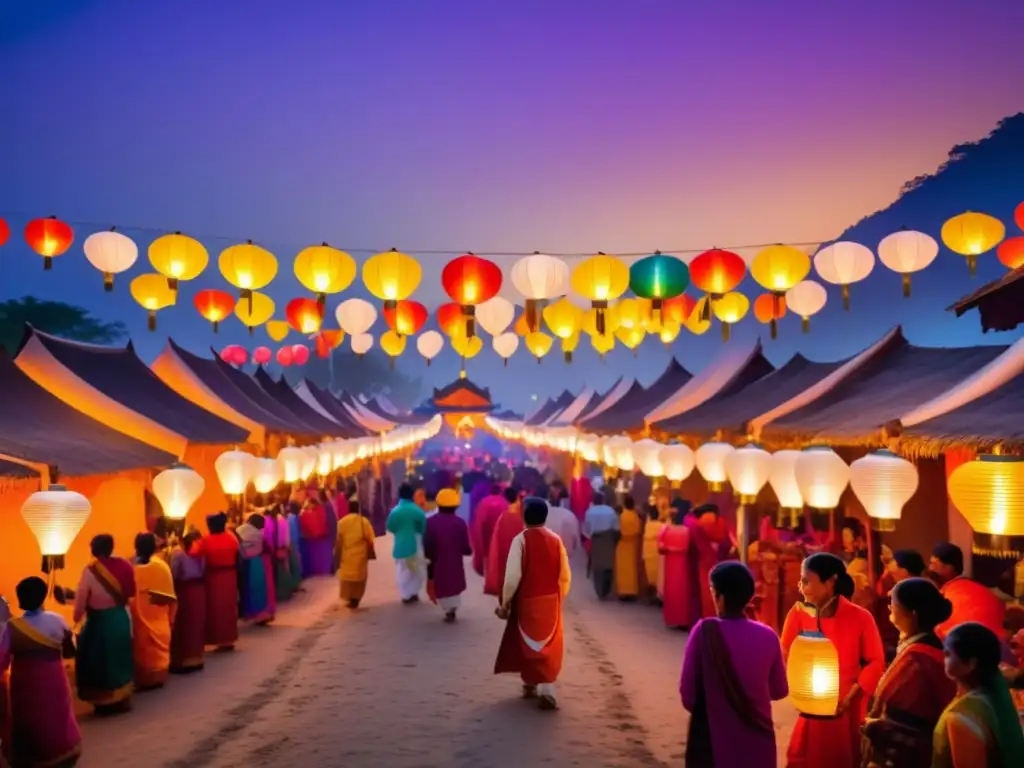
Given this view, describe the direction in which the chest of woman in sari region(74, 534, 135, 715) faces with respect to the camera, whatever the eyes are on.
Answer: away from the camera

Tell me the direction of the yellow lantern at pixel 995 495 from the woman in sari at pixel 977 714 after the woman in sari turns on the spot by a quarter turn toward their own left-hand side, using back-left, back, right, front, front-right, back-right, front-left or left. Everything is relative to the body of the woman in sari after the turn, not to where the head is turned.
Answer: back

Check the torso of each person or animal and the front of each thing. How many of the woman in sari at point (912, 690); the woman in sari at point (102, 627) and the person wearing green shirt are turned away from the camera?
2

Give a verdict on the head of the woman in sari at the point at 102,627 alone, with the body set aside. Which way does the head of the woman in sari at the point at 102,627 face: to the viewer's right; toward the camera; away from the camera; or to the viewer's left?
away from the camera

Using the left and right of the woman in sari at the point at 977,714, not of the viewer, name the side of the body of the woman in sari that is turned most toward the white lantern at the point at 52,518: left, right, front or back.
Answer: front

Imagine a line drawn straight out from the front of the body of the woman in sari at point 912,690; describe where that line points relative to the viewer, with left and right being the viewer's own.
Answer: facing to the left of the viewer

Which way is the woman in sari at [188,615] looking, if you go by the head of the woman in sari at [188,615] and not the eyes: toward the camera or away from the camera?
away from the camera

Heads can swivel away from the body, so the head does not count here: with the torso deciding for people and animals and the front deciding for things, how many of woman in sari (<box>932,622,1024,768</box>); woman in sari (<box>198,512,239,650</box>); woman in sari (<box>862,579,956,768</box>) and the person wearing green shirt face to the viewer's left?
2

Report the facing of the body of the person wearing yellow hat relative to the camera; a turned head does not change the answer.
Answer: away from the camera

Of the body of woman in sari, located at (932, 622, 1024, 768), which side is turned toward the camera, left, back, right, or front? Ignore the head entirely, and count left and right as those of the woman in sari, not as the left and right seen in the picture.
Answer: left

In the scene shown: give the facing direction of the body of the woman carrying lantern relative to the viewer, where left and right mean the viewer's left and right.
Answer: facing the viewer and to the left of the viewer

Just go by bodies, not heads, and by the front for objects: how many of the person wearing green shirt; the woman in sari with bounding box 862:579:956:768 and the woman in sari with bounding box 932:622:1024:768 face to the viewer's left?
2

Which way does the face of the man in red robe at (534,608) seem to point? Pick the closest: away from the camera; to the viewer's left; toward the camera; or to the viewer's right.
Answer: away from the camera

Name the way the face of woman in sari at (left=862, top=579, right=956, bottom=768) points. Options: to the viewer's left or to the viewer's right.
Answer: to the viewer's left
